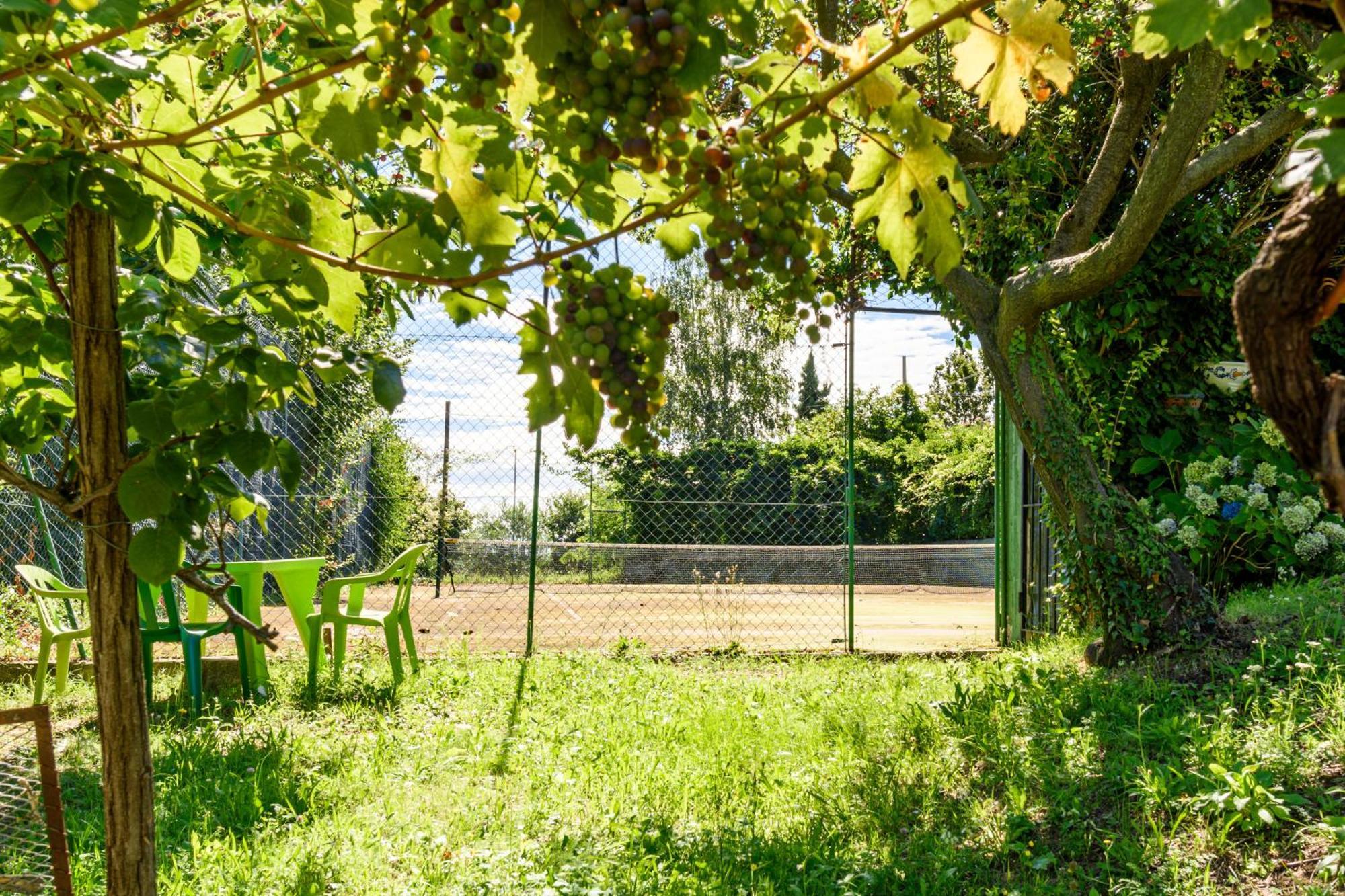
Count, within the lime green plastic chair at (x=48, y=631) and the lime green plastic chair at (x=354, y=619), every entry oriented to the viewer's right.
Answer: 1

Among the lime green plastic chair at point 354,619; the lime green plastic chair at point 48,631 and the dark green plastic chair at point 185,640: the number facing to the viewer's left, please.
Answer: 1

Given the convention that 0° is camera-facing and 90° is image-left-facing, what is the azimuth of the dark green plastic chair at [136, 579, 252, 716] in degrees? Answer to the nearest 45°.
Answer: approximately 225°

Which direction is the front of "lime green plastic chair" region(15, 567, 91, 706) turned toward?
to the viewer's right

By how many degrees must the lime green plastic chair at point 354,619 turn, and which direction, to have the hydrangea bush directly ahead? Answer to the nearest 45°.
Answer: approximately 180°

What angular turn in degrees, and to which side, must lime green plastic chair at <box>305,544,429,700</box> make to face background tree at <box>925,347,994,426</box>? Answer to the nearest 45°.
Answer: approximately 135° to its right

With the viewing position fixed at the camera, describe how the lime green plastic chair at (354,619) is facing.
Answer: facing to the left of the viewer

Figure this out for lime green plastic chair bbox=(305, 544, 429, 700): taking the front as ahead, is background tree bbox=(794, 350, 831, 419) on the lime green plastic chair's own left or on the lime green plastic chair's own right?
on the lime green plastic chair's own right

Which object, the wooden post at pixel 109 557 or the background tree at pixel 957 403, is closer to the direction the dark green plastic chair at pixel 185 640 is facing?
the background tree

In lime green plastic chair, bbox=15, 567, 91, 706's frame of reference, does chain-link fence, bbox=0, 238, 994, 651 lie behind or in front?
in front

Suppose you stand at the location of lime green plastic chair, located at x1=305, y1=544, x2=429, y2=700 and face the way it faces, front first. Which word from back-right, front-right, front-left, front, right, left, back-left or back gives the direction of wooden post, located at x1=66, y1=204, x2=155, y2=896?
left
